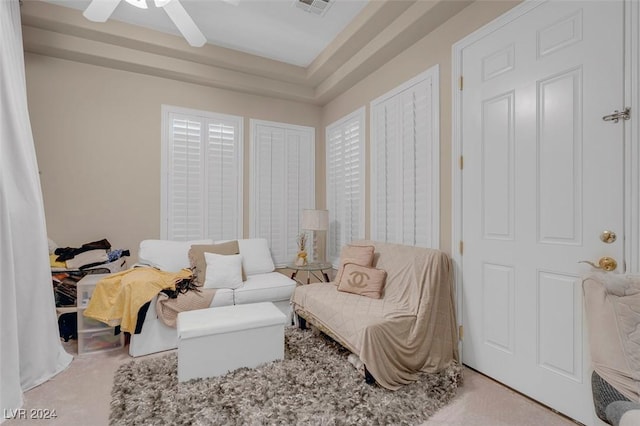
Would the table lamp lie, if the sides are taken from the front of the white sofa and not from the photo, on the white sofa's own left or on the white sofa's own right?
on the white sofa's own left

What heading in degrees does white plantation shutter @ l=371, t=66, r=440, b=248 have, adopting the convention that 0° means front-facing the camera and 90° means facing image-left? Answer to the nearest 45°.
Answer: approximately 45°

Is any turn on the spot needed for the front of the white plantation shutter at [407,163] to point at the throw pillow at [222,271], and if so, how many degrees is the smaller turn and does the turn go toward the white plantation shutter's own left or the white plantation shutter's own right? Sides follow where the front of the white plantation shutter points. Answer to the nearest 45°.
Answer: approximately 45° to the white plantation shutter's own right

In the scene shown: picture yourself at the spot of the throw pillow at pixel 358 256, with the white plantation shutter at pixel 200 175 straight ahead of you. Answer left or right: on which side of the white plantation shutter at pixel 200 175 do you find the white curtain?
left

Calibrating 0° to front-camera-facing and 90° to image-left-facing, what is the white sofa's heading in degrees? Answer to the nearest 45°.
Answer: approximately 0°

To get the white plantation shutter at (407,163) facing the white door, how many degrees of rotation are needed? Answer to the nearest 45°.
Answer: approximately 90° to its left

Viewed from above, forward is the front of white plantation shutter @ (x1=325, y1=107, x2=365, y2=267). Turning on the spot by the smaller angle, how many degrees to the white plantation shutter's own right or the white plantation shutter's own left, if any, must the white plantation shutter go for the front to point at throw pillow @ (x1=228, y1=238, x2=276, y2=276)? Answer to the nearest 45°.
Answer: approximately 45° to the white plantation shutter's own right

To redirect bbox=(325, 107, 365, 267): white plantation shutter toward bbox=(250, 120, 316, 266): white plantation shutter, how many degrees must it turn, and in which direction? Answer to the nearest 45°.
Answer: approximately 45° to its right

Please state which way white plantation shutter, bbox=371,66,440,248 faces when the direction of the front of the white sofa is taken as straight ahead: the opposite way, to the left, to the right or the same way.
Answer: to the right

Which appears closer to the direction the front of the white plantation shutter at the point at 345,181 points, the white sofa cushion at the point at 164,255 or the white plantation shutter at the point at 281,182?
the white sofa cushion

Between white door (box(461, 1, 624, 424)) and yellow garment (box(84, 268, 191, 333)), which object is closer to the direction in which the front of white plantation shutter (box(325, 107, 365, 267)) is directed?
the yellow garment
